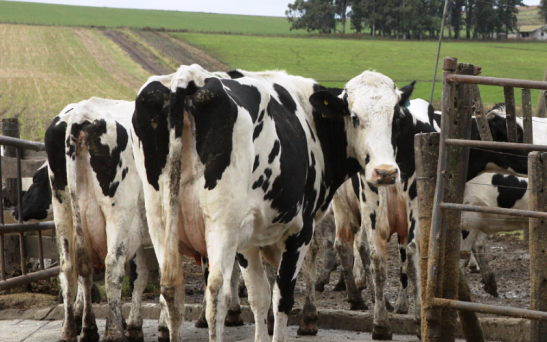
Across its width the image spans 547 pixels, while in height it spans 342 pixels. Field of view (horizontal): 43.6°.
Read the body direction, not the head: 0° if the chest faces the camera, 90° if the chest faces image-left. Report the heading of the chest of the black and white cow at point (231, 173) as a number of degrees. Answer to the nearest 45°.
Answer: approximately 225°

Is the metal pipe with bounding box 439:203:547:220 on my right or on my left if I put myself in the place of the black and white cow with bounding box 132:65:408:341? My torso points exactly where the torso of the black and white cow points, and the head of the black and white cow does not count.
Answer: on my right

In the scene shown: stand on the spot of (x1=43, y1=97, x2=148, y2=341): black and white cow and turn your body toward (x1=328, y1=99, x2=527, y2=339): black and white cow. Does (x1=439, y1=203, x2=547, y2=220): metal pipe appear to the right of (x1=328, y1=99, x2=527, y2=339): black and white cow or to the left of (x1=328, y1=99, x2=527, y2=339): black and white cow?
right
